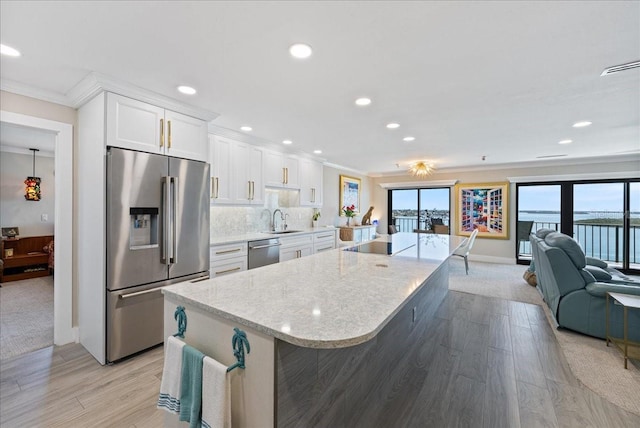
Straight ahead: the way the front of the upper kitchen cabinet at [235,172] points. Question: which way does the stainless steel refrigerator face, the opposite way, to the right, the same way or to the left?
the same way

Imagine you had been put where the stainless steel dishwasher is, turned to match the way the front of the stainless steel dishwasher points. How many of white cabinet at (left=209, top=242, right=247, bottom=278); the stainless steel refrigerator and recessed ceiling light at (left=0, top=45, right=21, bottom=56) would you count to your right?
3

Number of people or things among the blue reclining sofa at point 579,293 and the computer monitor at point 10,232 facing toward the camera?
1

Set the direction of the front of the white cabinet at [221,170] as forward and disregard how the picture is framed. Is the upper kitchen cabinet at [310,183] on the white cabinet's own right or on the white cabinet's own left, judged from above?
on the white cabinet's own left

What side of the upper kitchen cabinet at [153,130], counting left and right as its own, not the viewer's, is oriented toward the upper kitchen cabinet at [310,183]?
left

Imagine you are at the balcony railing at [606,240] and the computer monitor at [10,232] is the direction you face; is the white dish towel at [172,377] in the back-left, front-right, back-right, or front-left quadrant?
front-left

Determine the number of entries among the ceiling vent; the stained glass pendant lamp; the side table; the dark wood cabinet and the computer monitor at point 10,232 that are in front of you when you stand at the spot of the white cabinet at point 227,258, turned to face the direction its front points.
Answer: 2

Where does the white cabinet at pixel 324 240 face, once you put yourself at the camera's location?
facing the viewer and to the right of the viewer

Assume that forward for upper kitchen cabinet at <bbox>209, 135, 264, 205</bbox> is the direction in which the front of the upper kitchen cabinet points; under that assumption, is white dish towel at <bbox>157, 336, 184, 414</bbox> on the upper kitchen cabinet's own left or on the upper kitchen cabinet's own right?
on the upper kitchen cabinet's own right

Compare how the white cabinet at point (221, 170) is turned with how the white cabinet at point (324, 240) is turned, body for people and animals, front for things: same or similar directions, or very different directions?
same or similar directions

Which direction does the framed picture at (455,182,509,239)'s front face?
toward the camera

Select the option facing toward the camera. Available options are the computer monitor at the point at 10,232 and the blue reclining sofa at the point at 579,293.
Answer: the computer monitor
